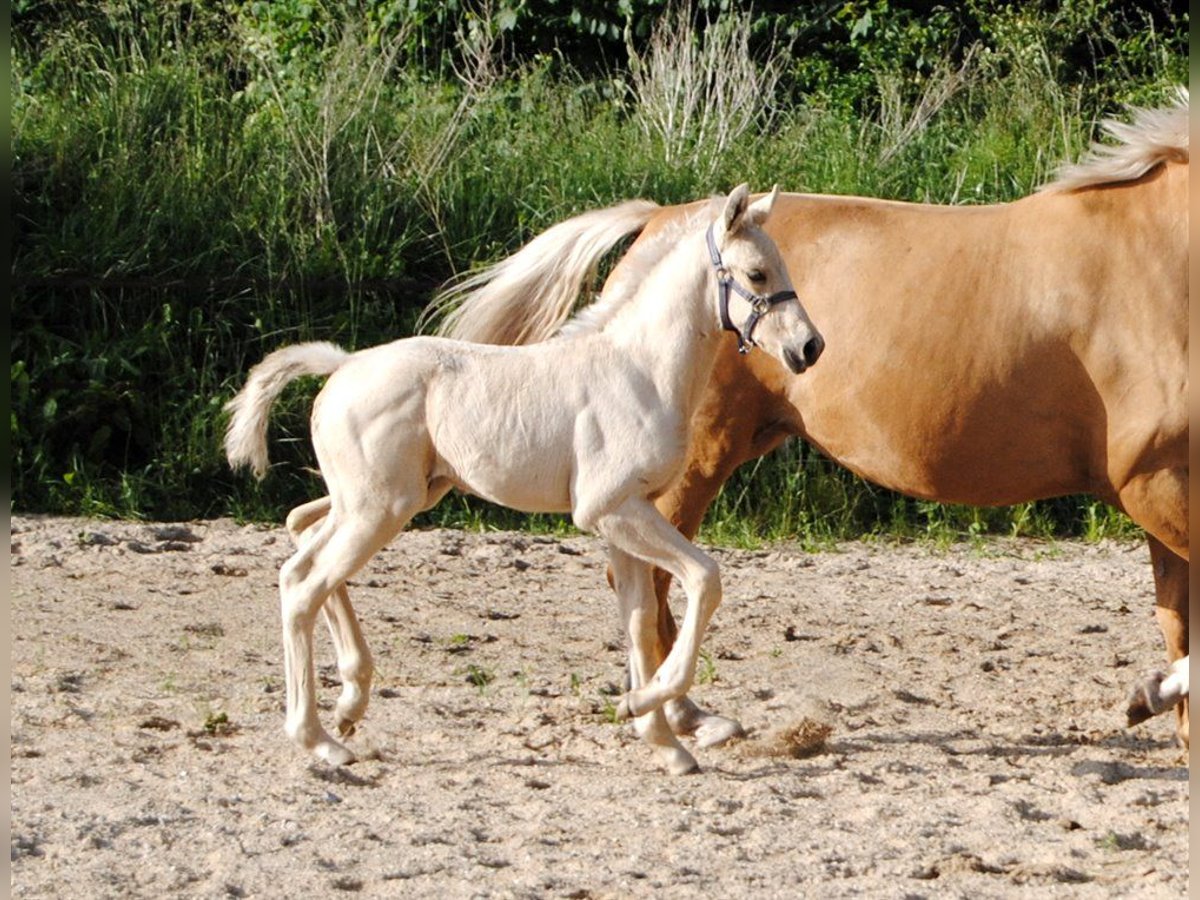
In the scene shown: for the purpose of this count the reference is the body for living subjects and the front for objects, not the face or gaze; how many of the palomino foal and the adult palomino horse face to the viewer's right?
2

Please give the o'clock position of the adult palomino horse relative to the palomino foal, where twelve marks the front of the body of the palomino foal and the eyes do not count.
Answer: The adult palomino horse is roughly at 11 o'clock from the palomino foal.

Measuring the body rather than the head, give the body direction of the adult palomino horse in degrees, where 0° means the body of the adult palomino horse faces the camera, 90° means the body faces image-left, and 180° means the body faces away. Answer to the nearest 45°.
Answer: approximately 270°

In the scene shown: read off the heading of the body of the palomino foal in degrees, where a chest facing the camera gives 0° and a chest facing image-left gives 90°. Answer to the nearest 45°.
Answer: approximately 270°

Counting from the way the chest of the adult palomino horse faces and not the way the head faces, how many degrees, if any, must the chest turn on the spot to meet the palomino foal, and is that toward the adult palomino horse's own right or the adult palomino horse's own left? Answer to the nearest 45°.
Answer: approximately 135° to the adult palomino horse's own right
